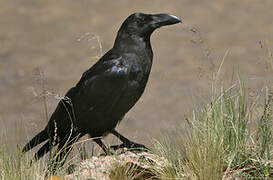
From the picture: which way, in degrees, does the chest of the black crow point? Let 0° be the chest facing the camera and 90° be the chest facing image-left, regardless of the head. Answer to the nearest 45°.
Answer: approximately 270°
